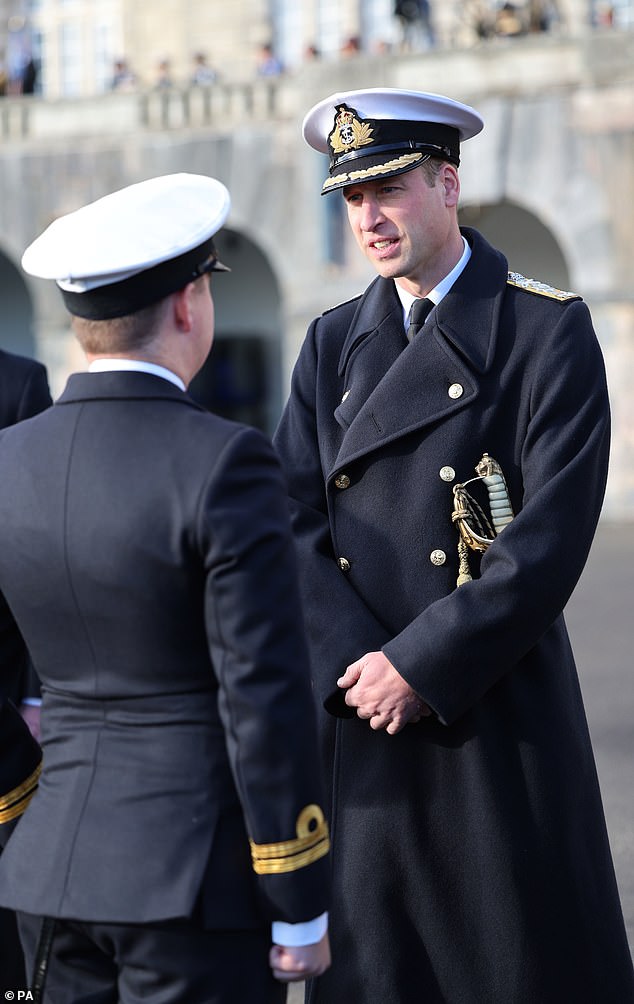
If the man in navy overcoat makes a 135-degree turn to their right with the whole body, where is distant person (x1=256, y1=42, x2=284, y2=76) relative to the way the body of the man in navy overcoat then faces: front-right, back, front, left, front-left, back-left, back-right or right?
front

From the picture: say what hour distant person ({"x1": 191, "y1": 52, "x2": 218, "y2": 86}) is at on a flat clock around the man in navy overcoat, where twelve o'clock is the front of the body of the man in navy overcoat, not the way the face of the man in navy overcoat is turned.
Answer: The distant person is roughly at 4 o'clock from the man in navy overcoat.

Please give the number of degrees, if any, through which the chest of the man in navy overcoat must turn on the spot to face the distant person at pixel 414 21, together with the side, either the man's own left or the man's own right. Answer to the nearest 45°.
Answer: approximately 135° to the man's own right

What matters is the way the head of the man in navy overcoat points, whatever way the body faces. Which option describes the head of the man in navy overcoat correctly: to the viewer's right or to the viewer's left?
to the viewer's left

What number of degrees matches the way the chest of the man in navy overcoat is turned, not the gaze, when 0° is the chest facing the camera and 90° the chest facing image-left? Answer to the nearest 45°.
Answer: approximately 45°

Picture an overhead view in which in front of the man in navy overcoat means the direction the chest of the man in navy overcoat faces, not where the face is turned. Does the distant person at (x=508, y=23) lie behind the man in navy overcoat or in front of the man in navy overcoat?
behind

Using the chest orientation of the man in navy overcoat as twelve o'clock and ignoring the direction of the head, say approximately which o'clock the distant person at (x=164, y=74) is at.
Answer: The distant person is roughly at 4 o'clock from the man in navy overcoat.

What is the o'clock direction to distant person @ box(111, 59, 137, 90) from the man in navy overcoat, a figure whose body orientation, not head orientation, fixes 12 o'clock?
The distant person is roughly at 4 o'clock from the man in navy overcoat.

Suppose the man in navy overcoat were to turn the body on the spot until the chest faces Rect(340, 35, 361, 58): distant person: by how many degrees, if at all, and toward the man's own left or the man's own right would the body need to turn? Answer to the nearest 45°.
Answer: approximately 135° to the man's own right
